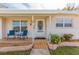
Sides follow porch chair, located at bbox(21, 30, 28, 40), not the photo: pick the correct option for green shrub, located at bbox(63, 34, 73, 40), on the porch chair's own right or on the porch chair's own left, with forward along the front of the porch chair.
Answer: on the porch chair's own left

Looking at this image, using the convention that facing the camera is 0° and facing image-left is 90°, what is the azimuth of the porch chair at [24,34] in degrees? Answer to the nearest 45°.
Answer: approximately 45°

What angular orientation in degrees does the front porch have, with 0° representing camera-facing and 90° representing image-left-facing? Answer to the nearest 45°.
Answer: approximately 0°
